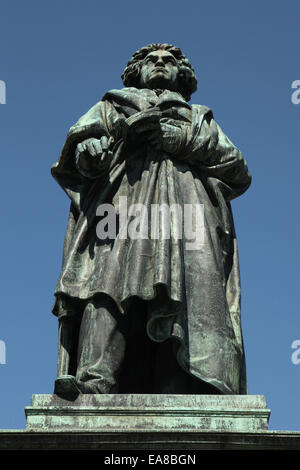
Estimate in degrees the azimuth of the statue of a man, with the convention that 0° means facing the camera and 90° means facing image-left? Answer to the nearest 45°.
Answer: approximately 0°
